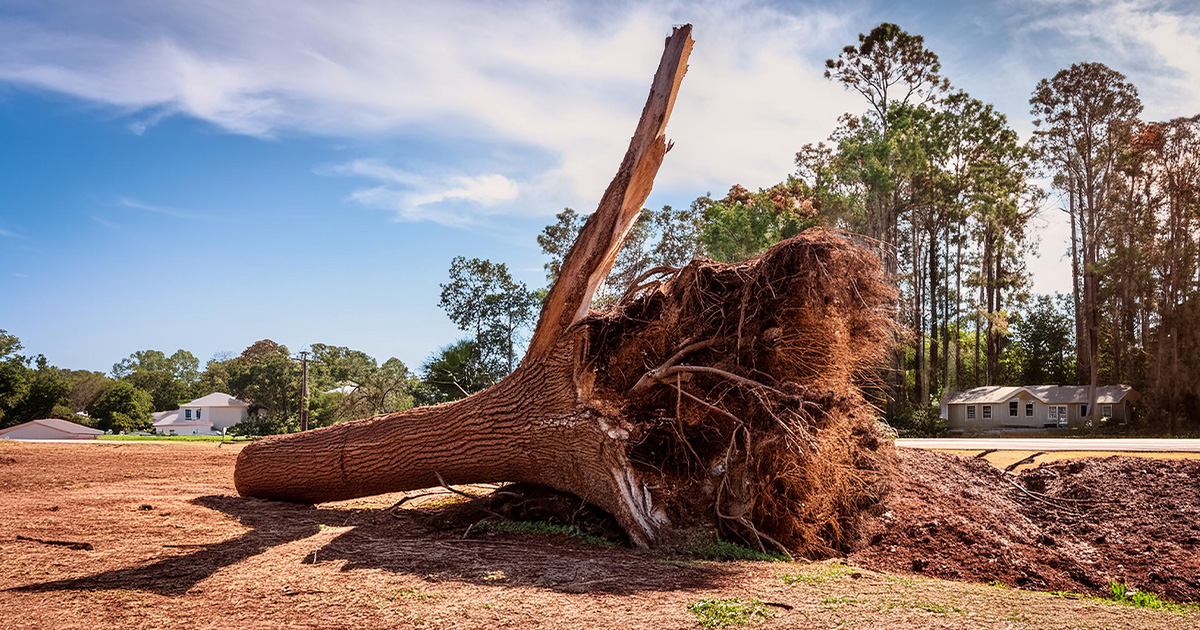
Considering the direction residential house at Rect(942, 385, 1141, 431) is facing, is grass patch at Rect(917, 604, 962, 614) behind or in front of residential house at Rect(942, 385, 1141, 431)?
in front

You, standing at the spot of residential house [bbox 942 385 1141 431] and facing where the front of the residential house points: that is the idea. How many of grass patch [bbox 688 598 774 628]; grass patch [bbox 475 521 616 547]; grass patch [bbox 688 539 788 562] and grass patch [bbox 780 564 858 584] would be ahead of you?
4

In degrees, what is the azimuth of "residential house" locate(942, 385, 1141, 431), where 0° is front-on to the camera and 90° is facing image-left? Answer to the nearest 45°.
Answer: approximately 0°

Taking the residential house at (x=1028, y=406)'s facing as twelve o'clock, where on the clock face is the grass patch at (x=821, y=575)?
The grass patch is roughly at 12 o'clock from the residential house.

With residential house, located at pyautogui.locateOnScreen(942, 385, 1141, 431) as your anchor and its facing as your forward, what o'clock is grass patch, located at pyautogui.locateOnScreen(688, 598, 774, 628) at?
The grass patch is roughly at 12 o'clock from the residential house.

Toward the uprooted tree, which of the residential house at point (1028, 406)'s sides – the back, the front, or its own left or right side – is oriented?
front

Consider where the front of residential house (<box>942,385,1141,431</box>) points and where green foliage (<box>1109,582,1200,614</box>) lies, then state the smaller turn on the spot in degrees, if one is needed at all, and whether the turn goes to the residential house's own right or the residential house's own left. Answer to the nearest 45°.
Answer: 0° — it already faces it

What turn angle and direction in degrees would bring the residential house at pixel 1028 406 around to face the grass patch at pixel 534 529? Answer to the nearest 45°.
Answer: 0° — it already faces it

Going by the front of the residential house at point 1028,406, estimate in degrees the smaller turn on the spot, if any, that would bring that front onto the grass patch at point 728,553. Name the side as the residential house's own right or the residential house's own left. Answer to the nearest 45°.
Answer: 0° — it already faces it

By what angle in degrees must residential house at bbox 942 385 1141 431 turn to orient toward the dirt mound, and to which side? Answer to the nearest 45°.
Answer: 0° — it already faces it
